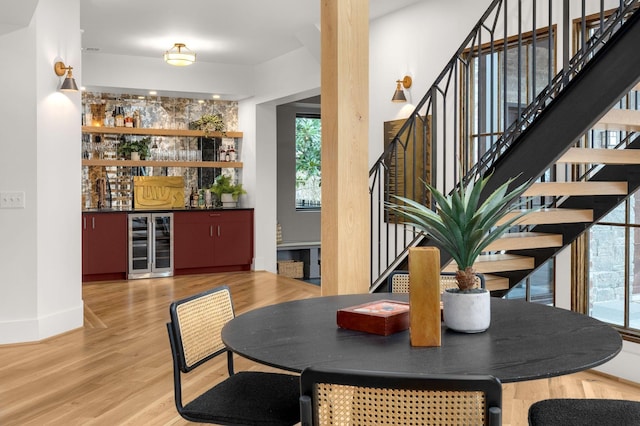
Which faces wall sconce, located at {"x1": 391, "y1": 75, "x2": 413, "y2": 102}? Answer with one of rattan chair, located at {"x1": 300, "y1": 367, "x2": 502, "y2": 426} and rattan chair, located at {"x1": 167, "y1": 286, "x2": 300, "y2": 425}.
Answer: rattan chair, located at {"x1": 300, "y1": 367, "x2": 502, "y2": 426}

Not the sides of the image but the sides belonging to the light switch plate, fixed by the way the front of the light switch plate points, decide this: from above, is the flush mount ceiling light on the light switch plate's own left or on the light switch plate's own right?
on the light switch plate's own left

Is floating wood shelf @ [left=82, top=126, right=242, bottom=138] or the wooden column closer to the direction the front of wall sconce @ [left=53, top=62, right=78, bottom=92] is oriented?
the wooden column

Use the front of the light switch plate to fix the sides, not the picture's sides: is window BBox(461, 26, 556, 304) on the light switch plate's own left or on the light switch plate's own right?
on the light switch plate's own left

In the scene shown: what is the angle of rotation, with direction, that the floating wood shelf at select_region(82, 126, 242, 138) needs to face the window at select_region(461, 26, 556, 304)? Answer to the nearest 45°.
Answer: approximately 45° to its left

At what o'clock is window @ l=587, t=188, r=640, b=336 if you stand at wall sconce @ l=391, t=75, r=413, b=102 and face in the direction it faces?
The window is roughly at 9 o'clock from the wall sconce.

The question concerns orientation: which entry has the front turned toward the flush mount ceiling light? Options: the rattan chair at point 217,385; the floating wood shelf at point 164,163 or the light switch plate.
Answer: the floating wood shelf

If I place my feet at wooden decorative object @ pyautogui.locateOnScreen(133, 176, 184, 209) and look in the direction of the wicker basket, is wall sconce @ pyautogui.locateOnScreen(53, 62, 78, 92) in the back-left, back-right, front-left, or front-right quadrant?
back-right

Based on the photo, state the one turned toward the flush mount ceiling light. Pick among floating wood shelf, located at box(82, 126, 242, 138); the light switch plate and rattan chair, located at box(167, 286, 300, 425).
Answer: the floating wood shelf

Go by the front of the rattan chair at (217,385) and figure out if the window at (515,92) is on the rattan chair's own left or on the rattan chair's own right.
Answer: on the rattan chair's own left

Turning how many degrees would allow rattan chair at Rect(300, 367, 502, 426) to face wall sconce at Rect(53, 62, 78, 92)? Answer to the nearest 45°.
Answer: approximately 45° to its left

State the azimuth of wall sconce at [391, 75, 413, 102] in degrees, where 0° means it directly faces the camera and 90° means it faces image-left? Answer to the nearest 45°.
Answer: approximately 45°
